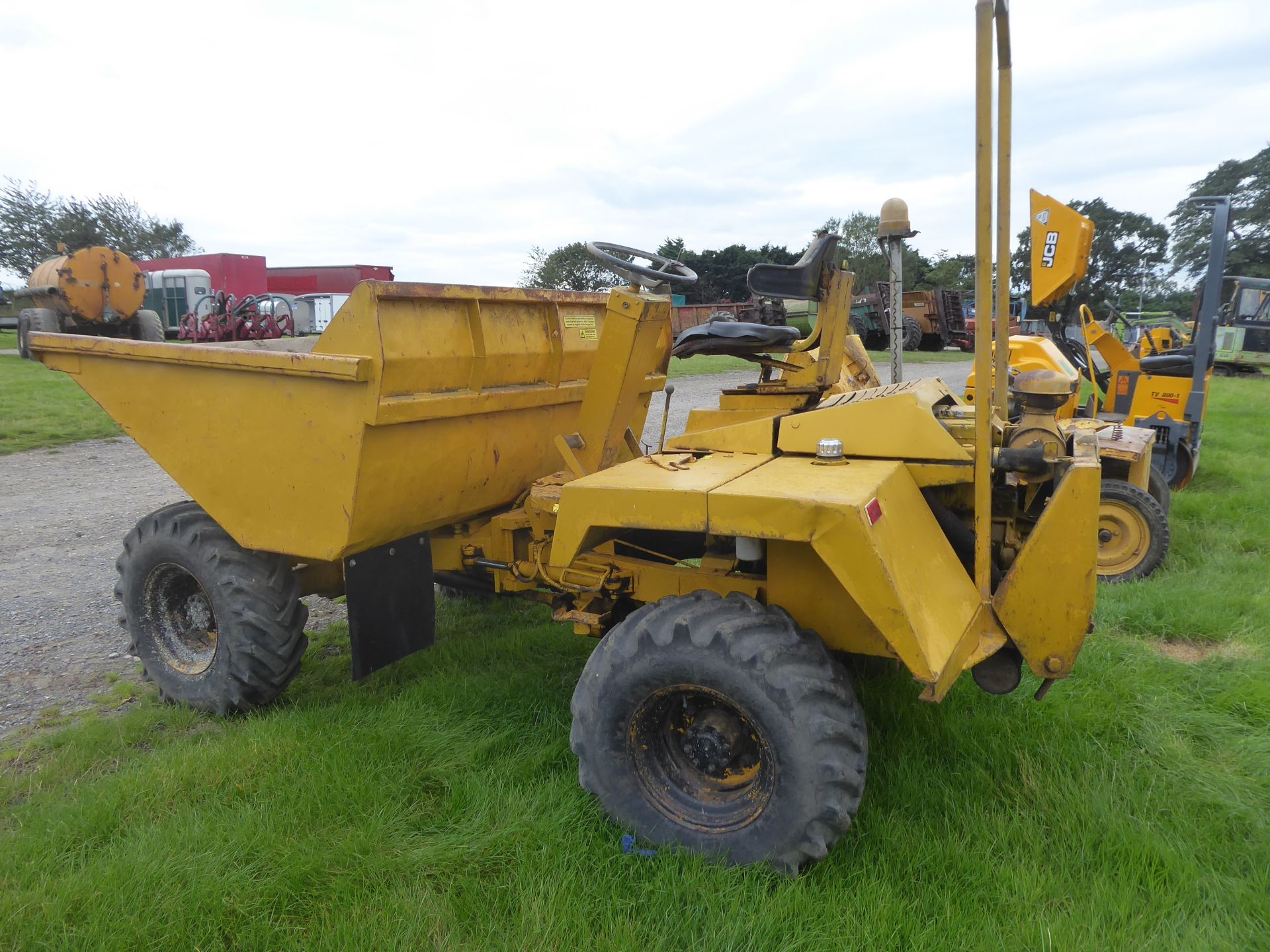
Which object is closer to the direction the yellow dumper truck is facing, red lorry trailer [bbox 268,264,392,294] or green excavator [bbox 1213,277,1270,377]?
the red lorry trailer

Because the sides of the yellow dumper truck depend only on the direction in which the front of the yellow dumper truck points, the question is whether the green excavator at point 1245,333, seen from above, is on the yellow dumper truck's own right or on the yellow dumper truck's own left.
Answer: on the yellow dumper truck's own right

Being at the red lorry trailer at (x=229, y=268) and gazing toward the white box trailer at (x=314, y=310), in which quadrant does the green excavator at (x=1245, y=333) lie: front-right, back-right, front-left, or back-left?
front-left

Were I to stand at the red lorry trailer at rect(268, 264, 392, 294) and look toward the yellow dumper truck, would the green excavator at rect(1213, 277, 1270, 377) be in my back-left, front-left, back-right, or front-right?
front-left

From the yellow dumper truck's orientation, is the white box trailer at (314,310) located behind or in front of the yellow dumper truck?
in front

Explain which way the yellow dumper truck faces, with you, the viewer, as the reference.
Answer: facing away from the viewer and to the left of the viewer

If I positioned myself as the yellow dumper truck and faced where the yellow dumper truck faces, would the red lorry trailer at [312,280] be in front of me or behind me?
in front

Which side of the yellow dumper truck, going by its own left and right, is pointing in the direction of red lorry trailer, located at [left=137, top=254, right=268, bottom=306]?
front
